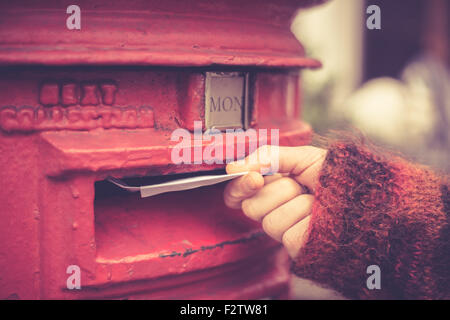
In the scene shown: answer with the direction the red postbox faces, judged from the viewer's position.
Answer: facing the viewer and to the right of the viewer
